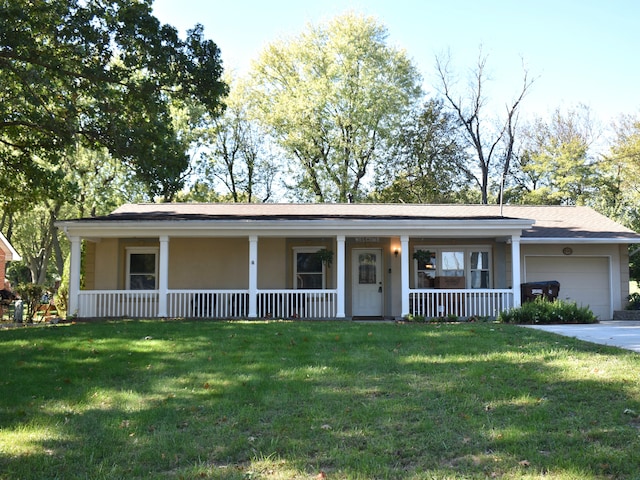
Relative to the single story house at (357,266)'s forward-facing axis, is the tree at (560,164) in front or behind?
behind

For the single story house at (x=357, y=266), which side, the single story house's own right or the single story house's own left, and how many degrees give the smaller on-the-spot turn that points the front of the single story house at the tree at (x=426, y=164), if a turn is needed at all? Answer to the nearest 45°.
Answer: approximately 180°

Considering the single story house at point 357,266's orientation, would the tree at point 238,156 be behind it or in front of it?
behind

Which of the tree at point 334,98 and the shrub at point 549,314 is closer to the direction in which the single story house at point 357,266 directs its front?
the shrub

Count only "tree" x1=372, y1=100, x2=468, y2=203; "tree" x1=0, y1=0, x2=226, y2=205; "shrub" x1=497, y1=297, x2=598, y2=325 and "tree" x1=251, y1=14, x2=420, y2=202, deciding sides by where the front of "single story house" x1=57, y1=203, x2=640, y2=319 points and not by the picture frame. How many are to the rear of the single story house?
2

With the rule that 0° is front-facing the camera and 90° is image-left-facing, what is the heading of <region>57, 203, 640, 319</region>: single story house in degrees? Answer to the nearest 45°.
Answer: approximately 0°

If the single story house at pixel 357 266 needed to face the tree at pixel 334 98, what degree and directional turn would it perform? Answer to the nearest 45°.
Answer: approximately 180°
